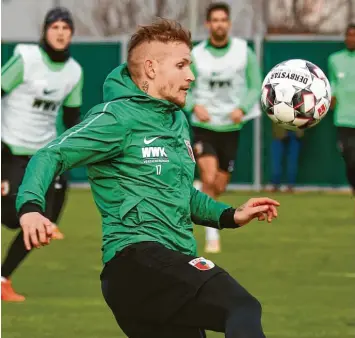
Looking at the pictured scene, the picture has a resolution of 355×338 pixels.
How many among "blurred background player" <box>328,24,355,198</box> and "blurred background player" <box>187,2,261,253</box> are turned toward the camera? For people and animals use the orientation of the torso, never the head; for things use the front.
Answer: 2

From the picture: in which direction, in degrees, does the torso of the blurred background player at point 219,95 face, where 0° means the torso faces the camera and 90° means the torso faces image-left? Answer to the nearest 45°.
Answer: approximately 0°

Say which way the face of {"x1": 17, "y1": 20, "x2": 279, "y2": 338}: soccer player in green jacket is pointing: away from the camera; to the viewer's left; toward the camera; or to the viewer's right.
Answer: to the viewer's right

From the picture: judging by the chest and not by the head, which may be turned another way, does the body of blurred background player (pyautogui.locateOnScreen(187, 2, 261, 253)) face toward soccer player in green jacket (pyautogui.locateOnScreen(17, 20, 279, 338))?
yes
